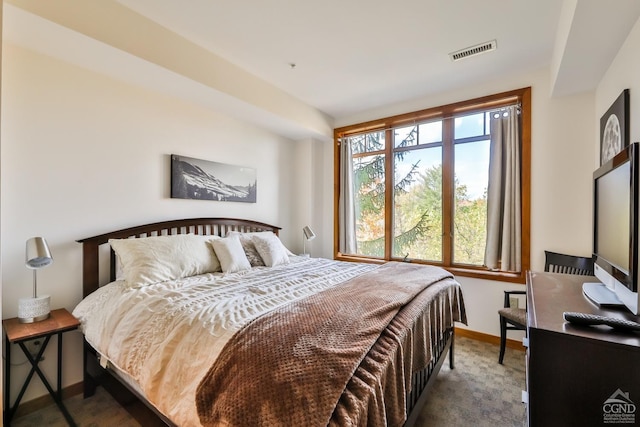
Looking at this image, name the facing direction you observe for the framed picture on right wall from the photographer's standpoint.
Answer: facing to the left of the viewer

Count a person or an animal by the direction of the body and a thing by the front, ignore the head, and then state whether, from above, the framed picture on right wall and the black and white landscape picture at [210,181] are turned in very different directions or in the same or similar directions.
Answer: very different directions

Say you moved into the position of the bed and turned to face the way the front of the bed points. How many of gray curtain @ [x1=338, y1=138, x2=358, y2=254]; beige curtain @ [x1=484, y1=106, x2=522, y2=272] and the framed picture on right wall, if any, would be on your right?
0

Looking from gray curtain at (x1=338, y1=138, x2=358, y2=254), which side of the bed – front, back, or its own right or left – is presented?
left

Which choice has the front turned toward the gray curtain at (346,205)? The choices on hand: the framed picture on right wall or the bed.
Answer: the framed picture on right wall

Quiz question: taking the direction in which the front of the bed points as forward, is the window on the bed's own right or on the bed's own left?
on the bed's own left

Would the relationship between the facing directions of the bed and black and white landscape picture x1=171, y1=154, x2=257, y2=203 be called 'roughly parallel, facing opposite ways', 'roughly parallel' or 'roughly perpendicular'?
roughly parallel

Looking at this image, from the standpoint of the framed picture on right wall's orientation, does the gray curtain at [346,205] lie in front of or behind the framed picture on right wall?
in front

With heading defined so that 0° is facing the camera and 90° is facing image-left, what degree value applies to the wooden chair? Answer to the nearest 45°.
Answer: approximately 45°

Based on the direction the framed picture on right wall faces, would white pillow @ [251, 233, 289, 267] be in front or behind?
in front

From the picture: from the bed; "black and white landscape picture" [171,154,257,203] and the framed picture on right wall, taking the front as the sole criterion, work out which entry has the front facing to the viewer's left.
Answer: the framed picture on right wall

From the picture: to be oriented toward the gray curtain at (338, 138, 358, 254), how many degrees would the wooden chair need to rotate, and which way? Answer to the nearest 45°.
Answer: approximately 45° to its right

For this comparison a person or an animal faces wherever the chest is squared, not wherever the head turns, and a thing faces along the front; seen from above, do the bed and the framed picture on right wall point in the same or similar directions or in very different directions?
very different directions

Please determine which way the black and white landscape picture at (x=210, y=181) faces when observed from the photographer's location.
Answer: facing the viewer and to the right of the viewer

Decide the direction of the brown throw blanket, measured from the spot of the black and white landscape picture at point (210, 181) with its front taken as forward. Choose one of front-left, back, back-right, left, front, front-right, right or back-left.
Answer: front-right

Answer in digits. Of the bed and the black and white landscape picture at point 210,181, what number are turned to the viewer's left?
0
